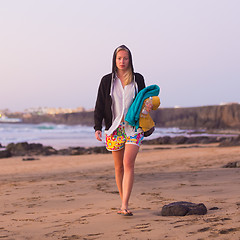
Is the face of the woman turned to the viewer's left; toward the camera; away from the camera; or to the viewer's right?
toward the camera

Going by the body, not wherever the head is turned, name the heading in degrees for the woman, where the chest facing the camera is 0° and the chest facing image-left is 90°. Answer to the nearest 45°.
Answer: approximately 0°

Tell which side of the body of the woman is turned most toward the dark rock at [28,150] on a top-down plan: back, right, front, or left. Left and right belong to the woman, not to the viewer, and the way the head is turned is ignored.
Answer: back

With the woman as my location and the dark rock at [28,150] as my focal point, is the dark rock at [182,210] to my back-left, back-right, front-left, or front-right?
back-right

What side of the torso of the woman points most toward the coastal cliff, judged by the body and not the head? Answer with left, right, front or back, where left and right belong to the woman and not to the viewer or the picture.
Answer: back

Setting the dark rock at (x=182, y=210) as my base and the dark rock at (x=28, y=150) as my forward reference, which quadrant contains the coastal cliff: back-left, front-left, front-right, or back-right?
front-right
